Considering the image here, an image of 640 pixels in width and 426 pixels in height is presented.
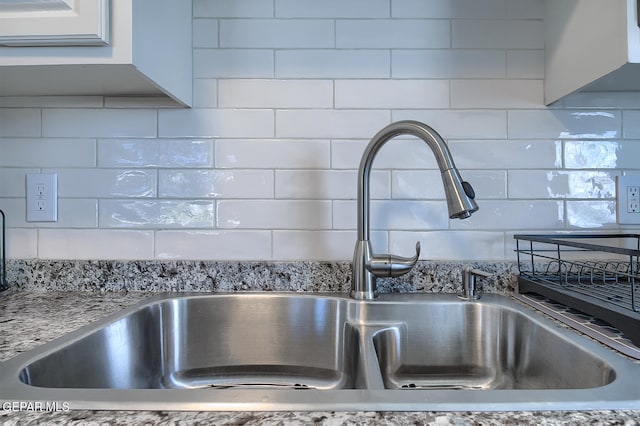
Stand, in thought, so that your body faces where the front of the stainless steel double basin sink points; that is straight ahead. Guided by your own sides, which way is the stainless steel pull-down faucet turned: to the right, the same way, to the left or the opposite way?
to the left

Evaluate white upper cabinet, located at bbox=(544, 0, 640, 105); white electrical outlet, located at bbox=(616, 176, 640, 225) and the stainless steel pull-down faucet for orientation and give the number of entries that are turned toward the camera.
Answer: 2

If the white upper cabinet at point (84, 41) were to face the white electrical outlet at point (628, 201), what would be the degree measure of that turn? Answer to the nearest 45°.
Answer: approximately 90° to its left

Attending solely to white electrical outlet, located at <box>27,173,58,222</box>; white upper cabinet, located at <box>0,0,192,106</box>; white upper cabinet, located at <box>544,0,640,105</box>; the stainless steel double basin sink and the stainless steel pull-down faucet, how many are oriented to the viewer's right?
1

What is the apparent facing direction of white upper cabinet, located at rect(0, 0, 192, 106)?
toward the camera

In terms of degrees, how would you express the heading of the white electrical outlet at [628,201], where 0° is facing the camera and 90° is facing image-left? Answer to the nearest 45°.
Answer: approximately 0°

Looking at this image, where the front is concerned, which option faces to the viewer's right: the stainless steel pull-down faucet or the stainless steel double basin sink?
the stainless steel pull-down faucet

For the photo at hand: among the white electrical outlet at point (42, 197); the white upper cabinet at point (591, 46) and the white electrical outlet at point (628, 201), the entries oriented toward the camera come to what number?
3
